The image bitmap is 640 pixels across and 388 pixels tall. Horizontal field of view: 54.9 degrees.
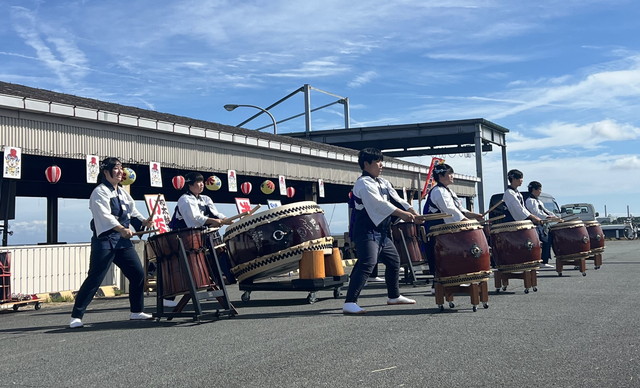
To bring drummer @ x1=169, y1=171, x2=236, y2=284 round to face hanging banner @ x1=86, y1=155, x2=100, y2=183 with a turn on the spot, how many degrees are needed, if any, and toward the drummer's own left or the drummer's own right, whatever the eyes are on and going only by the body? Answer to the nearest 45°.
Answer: approximately 135° to the drummer's own left

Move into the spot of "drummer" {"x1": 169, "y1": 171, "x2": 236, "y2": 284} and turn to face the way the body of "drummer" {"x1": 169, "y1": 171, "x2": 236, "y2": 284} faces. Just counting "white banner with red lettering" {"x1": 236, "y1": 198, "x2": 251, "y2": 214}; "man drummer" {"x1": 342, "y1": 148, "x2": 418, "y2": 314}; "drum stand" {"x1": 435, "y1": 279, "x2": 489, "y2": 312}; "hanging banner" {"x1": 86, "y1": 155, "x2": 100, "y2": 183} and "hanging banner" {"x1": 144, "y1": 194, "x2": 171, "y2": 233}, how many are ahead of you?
2

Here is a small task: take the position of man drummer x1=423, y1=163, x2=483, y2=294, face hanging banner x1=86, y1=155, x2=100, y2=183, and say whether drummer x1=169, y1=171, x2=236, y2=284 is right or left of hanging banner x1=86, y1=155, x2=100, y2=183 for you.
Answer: left

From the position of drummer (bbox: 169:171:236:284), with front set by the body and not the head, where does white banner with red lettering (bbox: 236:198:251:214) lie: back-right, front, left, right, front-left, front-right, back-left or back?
back-left

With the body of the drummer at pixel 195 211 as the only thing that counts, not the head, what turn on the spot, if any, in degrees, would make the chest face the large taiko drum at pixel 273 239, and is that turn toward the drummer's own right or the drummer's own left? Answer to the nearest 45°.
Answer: approximately 45° to the drummer's own left

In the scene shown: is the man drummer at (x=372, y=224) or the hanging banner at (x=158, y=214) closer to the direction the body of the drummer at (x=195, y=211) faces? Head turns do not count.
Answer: the man drummer

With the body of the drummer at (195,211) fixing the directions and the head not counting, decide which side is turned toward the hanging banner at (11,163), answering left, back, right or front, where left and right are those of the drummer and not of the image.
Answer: back

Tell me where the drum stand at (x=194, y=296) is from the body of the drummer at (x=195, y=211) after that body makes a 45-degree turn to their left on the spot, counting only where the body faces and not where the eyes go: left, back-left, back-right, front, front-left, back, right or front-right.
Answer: right

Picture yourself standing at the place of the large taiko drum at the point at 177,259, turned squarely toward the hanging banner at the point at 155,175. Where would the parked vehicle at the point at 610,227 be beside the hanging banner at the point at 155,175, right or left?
right

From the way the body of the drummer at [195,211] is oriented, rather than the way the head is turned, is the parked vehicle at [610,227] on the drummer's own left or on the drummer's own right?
on the drummer's own left

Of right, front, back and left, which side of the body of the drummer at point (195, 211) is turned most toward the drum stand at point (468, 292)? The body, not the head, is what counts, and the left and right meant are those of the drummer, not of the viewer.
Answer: front

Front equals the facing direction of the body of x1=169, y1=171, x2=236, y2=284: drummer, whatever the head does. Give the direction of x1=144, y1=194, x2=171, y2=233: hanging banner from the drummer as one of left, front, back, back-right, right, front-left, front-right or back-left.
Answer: back-left

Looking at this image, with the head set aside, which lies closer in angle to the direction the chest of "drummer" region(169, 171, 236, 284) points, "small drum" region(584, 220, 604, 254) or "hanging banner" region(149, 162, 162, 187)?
the small drum

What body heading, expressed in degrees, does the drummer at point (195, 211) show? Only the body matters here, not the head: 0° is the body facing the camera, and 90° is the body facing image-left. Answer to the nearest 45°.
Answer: approximately 315°

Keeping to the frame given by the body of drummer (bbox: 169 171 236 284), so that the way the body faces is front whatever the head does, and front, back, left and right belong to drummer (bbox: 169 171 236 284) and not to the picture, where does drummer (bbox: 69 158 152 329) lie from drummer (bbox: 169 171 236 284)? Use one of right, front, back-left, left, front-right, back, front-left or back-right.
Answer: right

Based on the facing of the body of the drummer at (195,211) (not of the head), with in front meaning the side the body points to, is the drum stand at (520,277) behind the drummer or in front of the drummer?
in front

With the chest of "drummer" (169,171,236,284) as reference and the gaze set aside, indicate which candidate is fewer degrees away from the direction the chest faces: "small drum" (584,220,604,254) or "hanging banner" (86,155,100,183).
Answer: the small drum

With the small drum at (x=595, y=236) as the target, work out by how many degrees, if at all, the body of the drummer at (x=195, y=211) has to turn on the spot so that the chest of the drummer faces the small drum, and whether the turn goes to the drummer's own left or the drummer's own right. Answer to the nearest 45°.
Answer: approximately 45° to the drummer's own left
